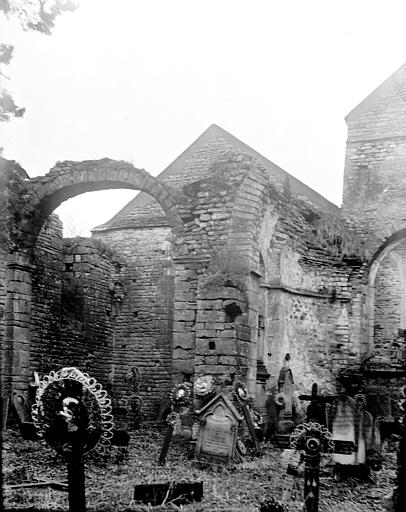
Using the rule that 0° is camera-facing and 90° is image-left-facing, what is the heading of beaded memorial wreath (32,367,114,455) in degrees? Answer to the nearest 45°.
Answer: approximately 0°

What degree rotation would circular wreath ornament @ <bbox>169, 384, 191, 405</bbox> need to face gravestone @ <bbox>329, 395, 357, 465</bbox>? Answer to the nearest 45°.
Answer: approximately 45° to its left

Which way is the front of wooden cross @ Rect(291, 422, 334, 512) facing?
toward the camera

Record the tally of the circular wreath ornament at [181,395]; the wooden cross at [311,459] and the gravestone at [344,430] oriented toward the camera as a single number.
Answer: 3

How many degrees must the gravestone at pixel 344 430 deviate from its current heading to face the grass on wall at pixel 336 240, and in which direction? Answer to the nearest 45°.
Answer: approximately 180°

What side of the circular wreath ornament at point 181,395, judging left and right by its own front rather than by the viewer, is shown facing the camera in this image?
front

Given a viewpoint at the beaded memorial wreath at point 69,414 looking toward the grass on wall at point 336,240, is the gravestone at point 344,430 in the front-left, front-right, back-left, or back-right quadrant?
front-right

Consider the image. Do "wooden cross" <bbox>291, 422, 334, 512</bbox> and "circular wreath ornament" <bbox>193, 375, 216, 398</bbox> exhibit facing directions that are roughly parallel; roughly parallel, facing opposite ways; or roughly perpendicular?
roughly parallel

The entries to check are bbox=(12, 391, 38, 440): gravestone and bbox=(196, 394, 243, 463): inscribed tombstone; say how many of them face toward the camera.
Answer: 2

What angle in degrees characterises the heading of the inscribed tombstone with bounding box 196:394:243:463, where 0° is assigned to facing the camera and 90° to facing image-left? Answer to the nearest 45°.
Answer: approximately 0°
